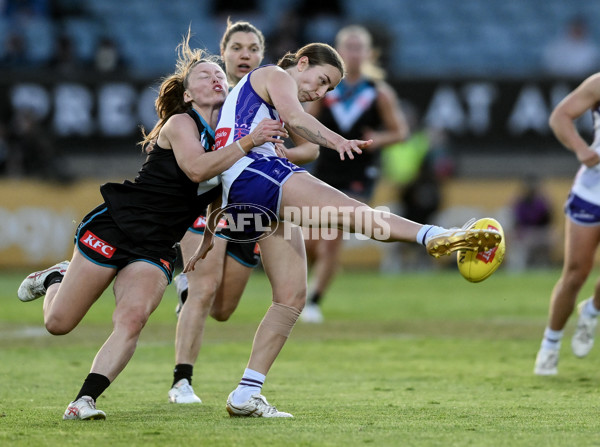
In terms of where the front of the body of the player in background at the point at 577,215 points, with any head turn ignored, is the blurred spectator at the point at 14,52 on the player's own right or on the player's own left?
on the player's own right

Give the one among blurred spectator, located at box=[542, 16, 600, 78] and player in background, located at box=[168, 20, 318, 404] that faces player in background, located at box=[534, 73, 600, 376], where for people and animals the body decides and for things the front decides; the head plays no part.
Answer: the blurred spectator

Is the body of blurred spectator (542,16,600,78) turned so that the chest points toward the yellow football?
yes

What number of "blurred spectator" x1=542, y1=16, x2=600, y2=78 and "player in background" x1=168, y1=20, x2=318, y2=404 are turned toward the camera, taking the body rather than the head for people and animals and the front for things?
2

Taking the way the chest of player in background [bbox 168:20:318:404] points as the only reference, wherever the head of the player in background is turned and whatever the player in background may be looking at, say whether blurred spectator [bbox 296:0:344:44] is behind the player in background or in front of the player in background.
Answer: behind

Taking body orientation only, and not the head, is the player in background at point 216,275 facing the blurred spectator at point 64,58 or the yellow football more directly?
the yellow football

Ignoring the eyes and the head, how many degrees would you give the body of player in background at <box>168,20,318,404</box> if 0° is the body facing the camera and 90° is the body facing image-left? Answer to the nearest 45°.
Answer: approximately 0°

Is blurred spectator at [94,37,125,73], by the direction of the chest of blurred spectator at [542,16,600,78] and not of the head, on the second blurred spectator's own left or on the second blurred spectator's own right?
on the second blurred spectator's own right

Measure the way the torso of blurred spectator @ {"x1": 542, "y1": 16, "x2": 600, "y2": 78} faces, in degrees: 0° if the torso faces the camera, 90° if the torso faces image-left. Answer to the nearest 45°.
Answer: approximately 0°
